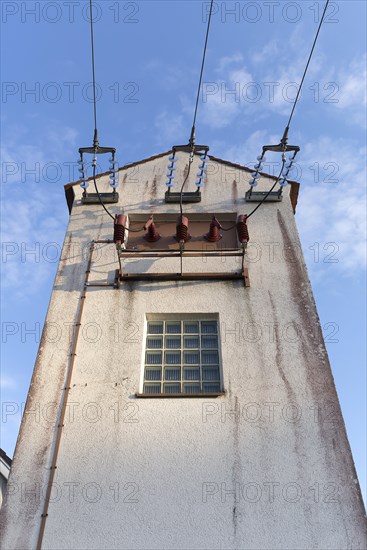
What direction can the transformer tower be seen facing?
toward the camera
